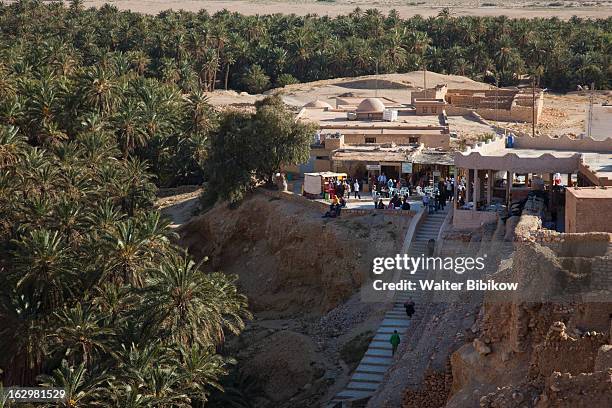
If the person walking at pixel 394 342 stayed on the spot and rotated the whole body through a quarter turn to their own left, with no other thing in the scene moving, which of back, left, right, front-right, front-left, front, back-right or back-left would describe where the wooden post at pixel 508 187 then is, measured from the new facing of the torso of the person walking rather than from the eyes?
back-right

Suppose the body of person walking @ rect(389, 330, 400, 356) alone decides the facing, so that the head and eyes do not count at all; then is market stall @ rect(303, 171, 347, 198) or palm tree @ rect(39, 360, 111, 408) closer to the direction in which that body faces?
the market stall

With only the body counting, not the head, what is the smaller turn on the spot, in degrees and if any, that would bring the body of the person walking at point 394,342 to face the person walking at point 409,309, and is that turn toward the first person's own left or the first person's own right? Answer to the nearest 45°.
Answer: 0° — they already face them

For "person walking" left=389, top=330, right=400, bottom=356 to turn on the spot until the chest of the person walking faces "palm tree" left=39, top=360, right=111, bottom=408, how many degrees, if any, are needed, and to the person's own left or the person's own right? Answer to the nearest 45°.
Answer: approximately 135° to the person's own left

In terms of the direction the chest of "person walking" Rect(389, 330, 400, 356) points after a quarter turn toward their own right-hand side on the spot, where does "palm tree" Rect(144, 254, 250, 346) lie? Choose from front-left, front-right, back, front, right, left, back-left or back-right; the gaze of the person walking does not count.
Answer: back

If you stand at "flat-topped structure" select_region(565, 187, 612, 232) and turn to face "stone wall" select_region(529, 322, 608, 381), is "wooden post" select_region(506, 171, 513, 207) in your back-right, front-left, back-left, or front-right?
back-right

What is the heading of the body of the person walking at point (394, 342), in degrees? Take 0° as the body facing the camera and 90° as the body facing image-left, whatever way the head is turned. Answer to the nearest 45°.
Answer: approximately 180°

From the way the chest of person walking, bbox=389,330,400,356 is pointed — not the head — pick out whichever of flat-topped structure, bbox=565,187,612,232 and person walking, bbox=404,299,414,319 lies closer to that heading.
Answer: the person walking

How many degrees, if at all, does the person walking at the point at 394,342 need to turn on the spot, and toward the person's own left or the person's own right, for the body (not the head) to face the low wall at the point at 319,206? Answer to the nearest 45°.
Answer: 0° — they already face it

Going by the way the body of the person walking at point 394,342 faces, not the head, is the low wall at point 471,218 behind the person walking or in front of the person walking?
in front
